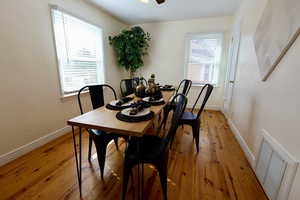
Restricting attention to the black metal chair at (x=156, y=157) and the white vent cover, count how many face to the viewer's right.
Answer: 0

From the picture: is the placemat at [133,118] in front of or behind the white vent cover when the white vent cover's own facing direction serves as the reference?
in front

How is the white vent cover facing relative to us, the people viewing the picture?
facing the viewer and to the left of the viewer

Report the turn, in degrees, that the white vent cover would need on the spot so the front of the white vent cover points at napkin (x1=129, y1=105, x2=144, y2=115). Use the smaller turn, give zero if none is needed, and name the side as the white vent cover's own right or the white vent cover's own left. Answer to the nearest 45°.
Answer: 0° — it already faces it

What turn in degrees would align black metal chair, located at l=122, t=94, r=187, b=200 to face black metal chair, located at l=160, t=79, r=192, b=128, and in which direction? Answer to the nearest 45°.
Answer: approximately 90° to its right

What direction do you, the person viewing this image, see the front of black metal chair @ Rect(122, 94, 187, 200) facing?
facing to the left of the viewer

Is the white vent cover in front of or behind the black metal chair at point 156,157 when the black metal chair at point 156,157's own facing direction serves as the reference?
behind

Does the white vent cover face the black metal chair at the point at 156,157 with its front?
yes

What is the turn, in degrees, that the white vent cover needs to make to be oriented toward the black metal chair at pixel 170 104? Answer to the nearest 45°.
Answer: approximately 45° to its right

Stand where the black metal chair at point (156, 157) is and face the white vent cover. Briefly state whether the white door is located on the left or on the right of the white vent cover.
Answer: left
